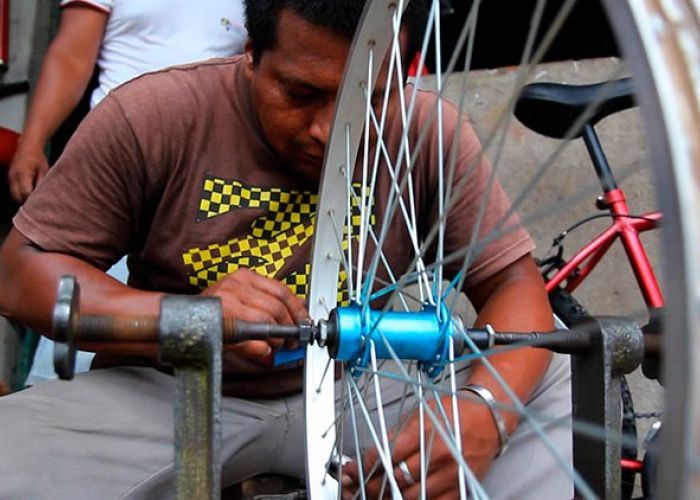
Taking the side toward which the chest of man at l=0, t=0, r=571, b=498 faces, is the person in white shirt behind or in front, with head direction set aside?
behind

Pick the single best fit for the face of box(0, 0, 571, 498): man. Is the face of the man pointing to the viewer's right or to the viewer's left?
to the viewer's right

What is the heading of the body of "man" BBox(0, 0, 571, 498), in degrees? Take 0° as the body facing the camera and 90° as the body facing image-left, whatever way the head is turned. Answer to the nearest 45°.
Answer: approximately 0°
